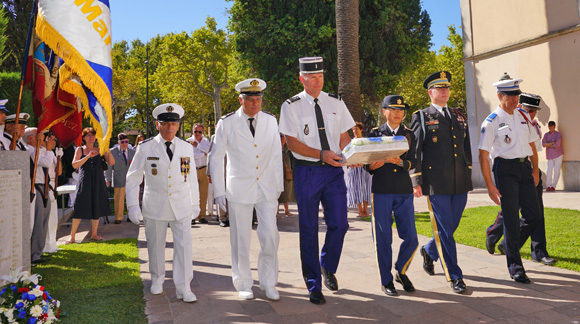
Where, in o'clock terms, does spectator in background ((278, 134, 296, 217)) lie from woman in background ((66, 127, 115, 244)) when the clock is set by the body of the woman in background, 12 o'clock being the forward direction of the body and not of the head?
The spectator in background is roughly at 9 o'clock from the woman in background.

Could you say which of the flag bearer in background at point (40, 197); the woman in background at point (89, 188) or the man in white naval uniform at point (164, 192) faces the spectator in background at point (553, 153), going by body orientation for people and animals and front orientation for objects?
the flag bearer in background at point (40, 197)

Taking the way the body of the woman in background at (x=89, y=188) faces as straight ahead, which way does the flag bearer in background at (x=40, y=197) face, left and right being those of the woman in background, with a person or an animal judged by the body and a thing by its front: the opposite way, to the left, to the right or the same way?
to the left

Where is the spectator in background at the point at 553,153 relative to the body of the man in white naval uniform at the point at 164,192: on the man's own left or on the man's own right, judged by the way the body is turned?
on the man's own left

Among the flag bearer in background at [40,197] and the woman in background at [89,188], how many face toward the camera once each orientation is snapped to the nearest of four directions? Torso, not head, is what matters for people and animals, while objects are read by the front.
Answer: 1

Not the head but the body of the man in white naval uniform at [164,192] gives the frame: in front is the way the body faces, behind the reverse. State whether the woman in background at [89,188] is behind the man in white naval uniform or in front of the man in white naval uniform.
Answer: behind

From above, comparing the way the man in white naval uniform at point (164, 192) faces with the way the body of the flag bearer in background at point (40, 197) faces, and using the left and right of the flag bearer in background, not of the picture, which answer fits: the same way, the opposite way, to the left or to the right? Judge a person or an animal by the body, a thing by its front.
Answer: to the right

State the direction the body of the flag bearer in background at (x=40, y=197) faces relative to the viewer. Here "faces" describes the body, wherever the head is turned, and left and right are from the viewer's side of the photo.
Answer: facing to the right of the viewer

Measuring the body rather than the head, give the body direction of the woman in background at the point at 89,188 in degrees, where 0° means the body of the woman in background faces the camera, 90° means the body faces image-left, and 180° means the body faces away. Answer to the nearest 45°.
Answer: approximately 0°

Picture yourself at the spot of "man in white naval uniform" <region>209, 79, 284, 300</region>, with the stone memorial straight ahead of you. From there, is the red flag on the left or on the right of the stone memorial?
right

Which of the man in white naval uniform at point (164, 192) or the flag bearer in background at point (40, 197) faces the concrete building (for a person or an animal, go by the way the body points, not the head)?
the flag bearer in background
